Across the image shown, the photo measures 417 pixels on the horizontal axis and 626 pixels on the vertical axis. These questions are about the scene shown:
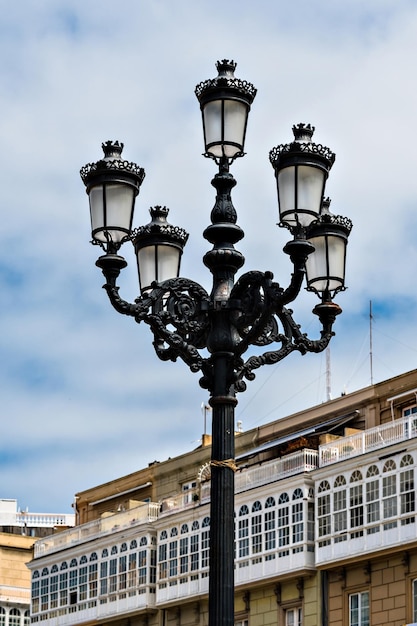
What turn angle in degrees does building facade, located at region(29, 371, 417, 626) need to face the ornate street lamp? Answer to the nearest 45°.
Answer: approximately 45° to its left

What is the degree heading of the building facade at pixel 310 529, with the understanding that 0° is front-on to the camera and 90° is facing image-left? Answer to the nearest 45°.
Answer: approximately 45°
